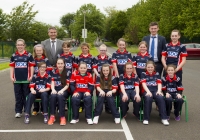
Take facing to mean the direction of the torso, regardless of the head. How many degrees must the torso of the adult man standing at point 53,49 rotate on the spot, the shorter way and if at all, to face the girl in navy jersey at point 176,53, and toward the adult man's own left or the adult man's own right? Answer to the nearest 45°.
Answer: approximately 90° to the adult man's own left

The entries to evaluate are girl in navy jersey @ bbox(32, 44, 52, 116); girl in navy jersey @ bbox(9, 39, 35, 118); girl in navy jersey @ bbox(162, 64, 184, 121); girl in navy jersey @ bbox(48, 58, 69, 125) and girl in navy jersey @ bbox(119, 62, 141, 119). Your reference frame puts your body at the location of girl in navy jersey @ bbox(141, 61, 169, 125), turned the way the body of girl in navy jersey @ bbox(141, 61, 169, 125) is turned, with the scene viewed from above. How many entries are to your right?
4

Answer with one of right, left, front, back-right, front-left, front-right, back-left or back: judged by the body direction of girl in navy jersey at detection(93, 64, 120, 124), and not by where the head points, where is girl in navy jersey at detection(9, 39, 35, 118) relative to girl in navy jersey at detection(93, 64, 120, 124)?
right

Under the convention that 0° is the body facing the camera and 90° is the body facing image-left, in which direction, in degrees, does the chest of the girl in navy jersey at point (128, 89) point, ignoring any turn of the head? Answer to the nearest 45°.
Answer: approximately 0°

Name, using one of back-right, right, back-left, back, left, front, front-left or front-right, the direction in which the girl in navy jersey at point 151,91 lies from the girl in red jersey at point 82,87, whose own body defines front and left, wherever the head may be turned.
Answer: left

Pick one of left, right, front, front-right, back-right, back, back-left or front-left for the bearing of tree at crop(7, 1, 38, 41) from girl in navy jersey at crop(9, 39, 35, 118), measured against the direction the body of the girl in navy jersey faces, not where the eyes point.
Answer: back

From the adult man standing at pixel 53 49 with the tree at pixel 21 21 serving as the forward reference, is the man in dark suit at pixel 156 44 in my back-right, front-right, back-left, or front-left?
back-right

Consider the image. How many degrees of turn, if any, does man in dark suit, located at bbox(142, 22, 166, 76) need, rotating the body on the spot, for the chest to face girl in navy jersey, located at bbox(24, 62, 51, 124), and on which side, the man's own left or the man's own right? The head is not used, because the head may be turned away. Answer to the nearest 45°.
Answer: approximately 45° to the man's own right
